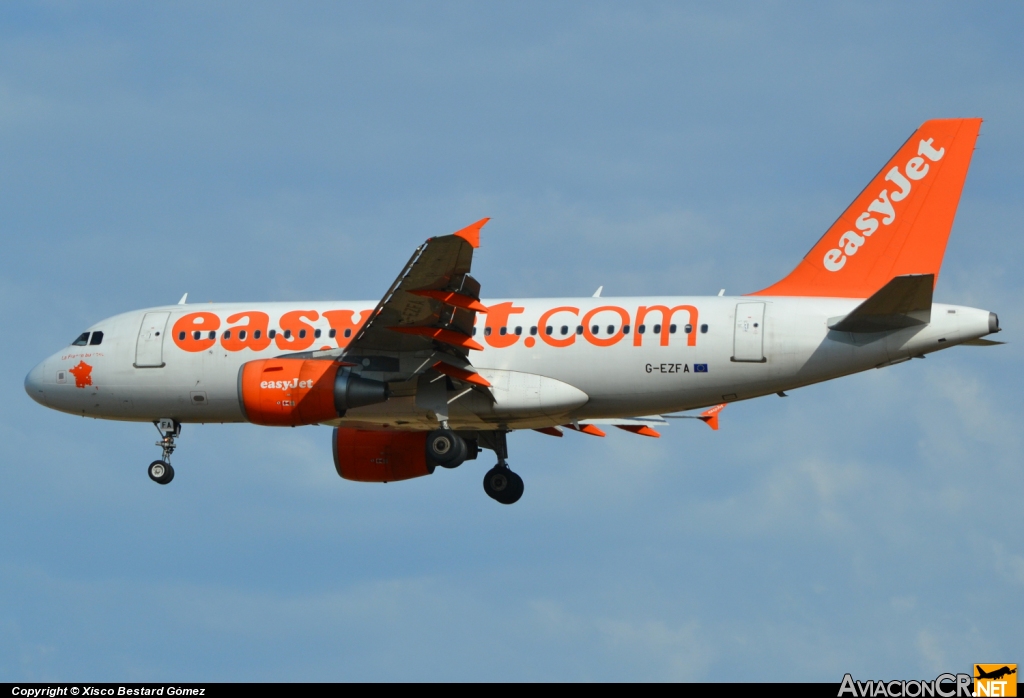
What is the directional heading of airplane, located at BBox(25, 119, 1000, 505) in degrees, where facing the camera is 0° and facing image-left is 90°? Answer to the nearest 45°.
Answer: approximately 90°
